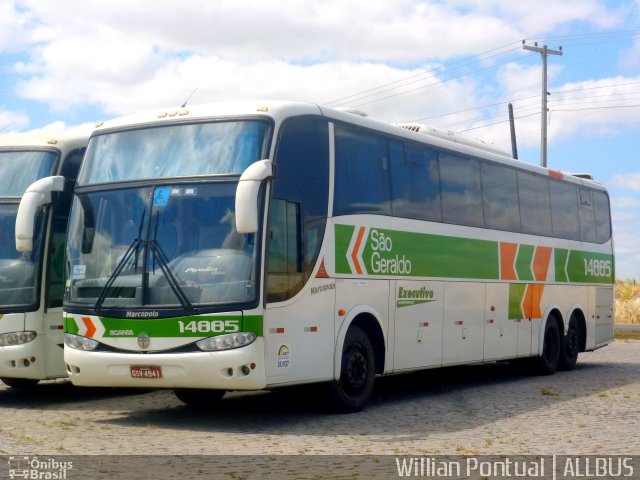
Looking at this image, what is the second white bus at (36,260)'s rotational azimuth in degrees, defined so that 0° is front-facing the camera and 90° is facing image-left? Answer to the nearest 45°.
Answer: approximately 45°

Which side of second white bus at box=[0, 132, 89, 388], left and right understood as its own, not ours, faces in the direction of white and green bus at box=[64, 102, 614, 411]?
left

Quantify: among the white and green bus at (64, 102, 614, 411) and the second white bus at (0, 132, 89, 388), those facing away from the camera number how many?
0

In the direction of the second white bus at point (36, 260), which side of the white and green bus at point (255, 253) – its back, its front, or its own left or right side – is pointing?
right

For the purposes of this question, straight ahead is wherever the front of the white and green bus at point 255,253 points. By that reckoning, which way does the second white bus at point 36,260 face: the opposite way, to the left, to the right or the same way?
the same way

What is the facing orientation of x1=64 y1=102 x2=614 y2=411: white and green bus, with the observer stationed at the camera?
facing the viewer and to the left of the viewer

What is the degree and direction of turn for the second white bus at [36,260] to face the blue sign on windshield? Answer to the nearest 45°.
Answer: approximately 90° to its left
